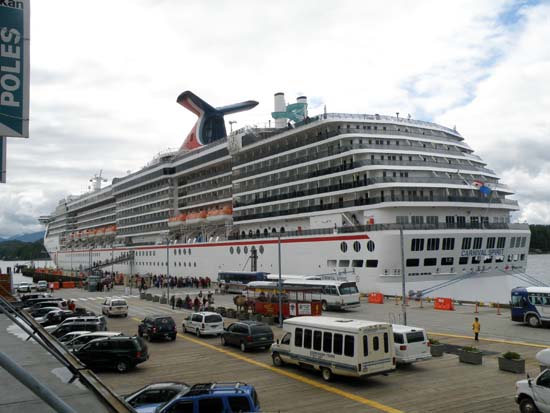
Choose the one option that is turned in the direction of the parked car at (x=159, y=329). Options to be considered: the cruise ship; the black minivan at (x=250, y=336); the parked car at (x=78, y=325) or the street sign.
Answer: the black minivan

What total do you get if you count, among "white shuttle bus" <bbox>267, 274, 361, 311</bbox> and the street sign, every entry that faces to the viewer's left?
0

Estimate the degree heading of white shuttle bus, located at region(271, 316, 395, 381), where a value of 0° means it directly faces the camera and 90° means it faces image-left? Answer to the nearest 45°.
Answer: approximately 135°

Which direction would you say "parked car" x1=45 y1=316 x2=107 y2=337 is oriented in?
to the viewer's left

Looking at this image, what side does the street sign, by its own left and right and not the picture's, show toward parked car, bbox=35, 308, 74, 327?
back

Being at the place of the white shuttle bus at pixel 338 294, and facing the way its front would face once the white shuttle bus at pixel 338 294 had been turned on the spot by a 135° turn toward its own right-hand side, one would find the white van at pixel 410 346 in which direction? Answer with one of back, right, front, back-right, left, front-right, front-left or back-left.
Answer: left
